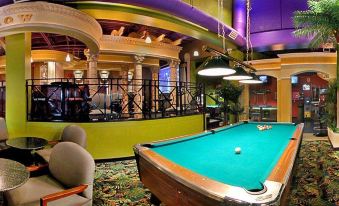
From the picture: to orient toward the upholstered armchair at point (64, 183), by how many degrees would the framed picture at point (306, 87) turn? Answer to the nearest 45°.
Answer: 0° — it already faces it

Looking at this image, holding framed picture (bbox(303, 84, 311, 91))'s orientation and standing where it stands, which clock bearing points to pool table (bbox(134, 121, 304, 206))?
The pool table is roughly at 12 o'clock from the framed picture.

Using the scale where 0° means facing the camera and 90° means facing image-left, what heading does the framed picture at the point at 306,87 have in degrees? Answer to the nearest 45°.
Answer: approximately 0°
